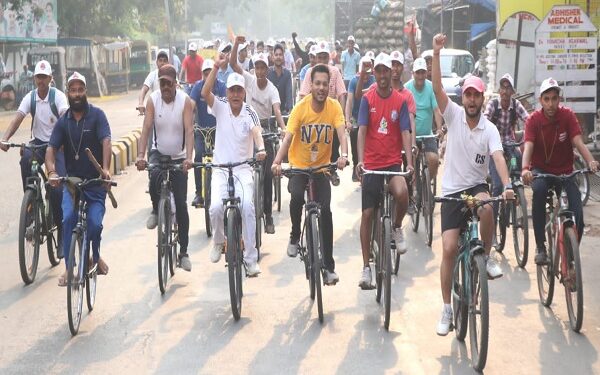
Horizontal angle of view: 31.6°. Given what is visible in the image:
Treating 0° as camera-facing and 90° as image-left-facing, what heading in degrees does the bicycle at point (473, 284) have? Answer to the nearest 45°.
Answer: approximately 0°

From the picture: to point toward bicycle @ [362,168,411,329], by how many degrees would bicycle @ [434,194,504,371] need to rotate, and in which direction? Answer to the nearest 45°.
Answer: approximately 135° to its right

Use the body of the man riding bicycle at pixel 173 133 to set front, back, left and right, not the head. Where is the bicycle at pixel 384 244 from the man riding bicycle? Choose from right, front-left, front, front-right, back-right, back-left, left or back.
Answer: front-left

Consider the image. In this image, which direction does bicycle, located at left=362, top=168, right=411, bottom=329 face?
toward the camera

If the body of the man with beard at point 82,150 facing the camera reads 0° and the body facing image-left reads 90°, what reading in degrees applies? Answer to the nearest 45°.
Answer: approximately 0°

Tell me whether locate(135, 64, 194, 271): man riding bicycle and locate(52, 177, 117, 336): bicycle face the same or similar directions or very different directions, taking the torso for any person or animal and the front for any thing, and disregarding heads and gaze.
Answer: same or similar directions

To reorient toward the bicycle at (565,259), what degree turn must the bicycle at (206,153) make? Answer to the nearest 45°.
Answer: approximately 45° to its left

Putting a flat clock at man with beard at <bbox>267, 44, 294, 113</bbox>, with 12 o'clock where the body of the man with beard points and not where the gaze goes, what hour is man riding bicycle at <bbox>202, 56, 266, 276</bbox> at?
The man riding bicycle is roughly at 12 o'clock from the man with beard.

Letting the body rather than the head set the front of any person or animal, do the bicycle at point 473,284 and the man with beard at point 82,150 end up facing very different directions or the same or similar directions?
same or similar directions

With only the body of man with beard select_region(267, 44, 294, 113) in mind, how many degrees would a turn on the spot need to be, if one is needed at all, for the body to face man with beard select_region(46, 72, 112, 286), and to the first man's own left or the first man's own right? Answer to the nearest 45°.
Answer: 0° — they already face them

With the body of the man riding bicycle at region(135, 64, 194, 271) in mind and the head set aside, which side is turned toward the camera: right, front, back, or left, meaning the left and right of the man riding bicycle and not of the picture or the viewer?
front

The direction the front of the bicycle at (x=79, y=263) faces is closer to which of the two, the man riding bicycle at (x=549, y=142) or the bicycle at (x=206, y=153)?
the man riding bicycle

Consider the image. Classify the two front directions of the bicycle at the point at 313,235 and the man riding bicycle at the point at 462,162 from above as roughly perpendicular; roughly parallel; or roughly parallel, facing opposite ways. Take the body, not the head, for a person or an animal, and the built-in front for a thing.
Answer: roughly parallel

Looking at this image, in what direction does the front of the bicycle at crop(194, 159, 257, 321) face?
toward the camera

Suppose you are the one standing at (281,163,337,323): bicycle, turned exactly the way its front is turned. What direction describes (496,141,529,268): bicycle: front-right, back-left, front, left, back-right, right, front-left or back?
back-left

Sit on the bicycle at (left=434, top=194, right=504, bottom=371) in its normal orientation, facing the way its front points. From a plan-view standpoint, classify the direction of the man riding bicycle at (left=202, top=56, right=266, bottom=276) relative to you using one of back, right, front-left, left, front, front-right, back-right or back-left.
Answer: back-right
